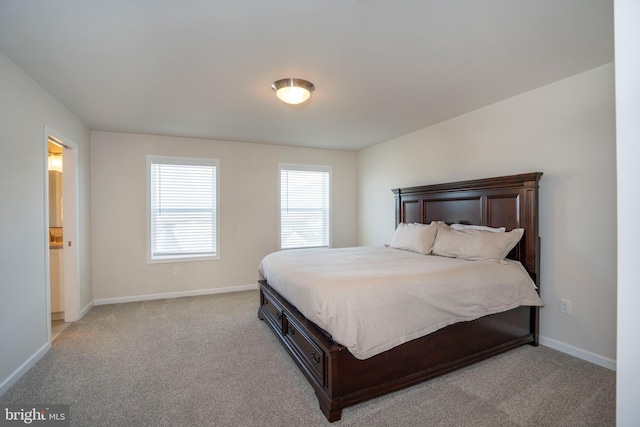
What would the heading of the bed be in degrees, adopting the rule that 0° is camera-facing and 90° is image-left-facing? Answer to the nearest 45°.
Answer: approximately 45°
